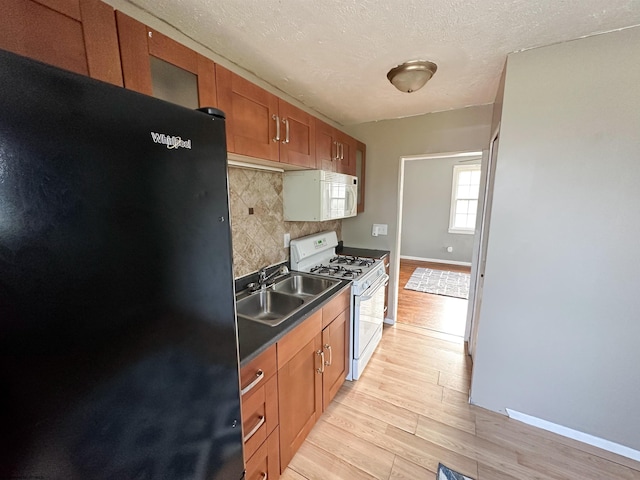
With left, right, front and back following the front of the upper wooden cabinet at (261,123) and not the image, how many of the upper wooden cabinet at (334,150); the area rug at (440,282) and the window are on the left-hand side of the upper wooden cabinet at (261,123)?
3

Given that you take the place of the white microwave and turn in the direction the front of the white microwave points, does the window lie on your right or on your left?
on your left

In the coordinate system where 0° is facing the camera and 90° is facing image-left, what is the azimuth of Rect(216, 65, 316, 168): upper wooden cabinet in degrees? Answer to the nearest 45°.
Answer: approximately 315°

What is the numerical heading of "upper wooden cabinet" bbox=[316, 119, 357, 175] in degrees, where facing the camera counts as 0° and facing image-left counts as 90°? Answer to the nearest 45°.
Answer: approximately 315°

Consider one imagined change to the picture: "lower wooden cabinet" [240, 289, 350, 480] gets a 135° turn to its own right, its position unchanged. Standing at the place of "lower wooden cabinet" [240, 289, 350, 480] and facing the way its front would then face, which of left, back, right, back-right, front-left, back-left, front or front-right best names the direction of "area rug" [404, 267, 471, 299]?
back-right

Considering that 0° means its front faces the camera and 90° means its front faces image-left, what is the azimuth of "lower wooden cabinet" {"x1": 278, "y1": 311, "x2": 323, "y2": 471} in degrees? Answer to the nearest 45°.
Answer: approximately 315°

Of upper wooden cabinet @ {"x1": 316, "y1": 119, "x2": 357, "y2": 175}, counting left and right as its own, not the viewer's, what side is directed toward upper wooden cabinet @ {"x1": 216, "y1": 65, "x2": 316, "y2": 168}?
right

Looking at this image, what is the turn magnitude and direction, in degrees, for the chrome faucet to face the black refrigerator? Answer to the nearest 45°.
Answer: approximately 45° to its right
